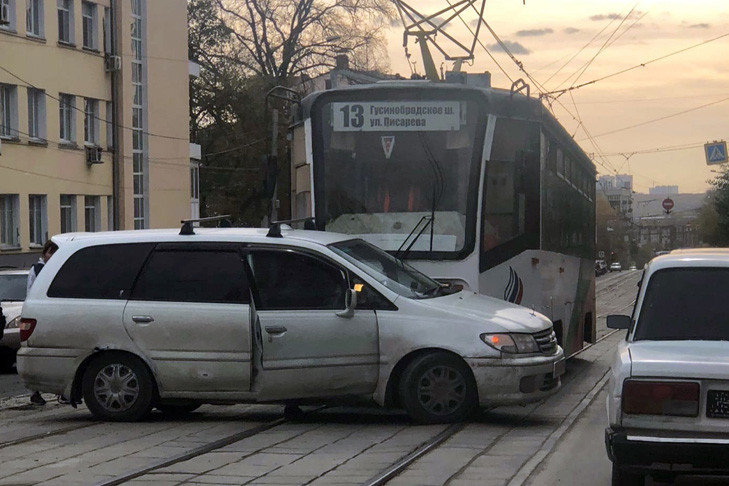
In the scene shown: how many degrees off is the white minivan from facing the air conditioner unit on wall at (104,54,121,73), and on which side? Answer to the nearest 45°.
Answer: approximately 90° to its left

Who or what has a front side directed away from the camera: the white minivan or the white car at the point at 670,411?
the white car

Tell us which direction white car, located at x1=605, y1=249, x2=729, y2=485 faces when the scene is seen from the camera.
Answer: facing away from the viewer

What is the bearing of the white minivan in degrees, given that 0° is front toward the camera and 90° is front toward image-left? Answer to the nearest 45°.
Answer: approximately 270°

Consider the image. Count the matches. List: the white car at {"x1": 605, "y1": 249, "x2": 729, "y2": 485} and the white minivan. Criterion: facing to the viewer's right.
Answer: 1

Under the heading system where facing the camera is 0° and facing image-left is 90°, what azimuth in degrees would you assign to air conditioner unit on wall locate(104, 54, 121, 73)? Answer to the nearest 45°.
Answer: approximately 315°

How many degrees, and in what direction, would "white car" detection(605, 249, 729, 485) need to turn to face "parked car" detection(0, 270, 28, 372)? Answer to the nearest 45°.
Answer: approximately 45° to its left

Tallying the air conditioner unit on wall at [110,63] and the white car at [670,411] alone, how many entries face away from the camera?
1
